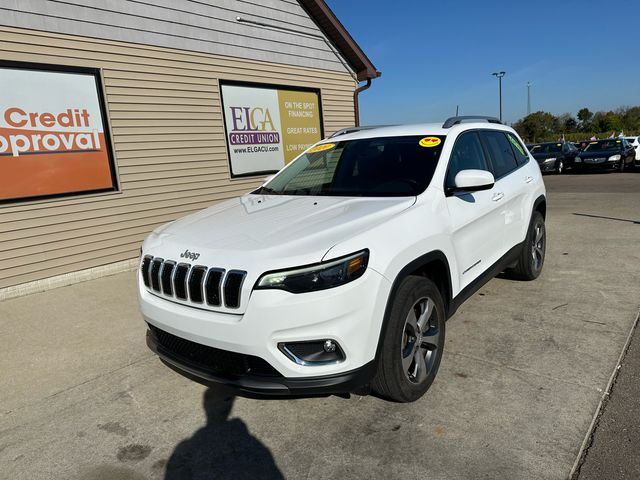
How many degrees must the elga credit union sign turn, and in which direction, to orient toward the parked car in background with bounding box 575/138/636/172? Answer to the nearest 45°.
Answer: approximately 90° to its left

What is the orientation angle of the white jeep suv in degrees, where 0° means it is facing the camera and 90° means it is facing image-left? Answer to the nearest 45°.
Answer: approximately 45°

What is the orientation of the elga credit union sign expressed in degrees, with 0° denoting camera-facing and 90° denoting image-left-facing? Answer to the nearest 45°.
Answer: approximately 315°

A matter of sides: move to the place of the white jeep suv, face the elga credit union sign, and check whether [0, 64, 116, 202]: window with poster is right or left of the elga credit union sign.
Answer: left

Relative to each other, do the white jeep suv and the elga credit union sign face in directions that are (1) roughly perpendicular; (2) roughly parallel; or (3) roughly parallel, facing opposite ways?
roughly perpendicular

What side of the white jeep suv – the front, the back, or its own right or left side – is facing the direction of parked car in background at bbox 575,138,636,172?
back
